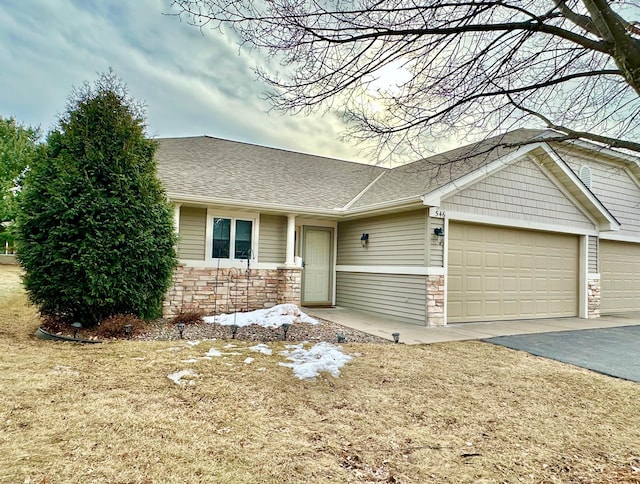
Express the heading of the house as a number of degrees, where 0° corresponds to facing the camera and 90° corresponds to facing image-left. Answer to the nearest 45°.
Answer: approximately 315°

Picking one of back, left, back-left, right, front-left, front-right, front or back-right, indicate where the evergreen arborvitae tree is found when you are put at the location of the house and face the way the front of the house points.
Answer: right

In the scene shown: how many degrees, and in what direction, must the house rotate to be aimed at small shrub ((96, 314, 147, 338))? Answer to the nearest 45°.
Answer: approximately 90° to its right
